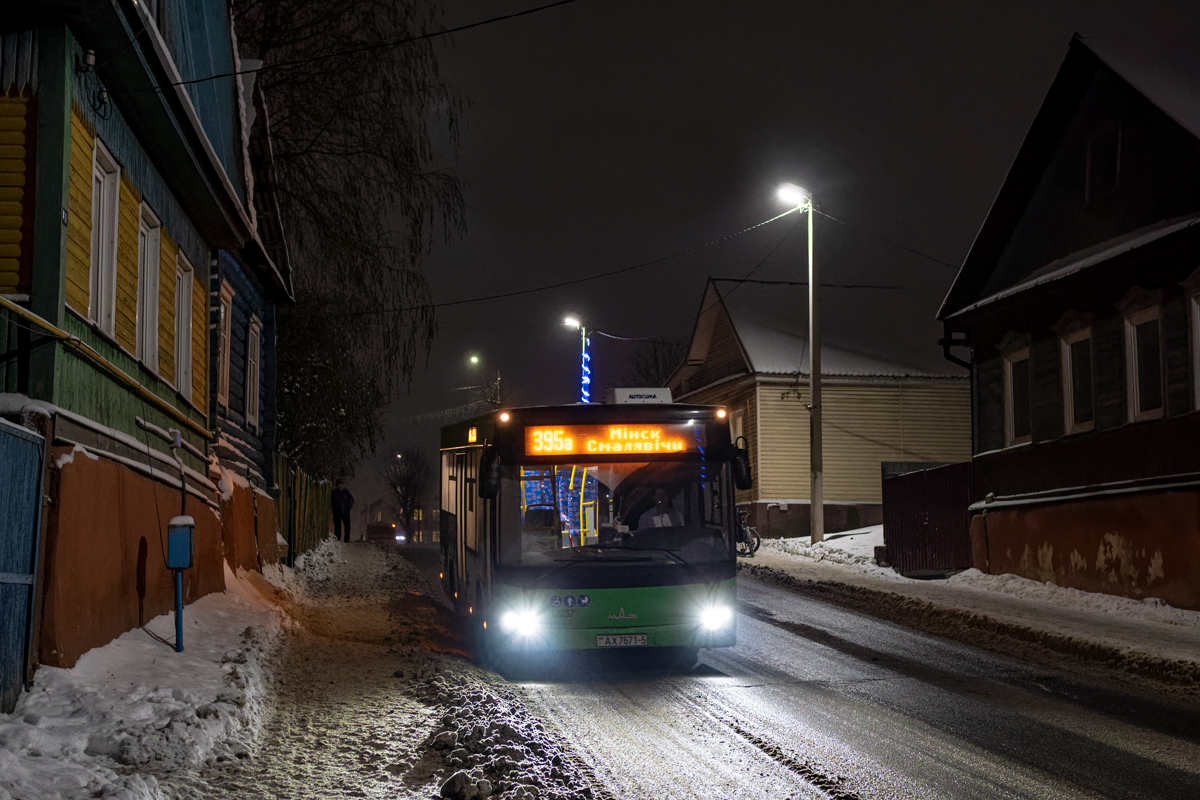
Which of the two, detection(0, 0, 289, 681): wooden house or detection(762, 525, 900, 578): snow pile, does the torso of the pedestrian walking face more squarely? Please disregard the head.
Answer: the wooden house

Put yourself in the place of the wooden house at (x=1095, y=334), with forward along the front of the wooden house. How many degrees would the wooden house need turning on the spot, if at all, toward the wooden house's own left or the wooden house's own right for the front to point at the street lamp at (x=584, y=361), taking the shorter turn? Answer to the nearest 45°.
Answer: approximately 90° to the wooden house's own right

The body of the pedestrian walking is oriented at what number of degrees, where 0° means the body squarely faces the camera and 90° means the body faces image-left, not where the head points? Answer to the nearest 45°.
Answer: approximately 0°

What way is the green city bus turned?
toward the camera

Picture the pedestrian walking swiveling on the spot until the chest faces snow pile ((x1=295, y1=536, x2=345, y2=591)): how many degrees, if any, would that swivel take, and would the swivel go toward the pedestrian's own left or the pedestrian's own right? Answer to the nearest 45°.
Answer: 0° — they already face it

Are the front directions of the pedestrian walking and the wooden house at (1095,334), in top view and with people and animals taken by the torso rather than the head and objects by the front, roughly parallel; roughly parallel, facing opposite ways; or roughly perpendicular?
roughly perpendicular

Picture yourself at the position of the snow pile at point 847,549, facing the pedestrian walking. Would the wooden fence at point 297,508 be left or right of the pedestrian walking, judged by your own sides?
left

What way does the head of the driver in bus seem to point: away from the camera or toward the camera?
toward the camera

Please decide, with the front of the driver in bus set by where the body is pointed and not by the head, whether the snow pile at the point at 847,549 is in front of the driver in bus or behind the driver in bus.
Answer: behind

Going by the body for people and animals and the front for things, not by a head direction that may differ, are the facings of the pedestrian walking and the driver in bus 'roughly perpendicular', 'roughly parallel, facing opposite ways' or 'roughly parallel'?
roughly parallel

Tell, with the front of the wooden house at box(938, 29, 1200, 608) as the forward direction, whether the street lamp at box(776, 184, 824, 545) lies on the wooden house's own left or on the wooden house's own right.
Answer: on the wooden house's own right

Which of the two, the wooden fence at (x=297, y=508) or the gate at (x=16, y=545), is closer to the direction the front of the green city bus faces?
the gate

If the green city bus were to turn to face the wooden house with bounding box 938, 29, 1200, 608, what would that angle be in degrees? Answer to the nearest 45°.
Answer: approximately 135° to its left

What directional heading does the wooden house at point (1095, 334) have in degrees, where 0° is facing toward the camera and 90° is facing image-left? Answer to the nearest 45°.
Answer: approximately 45°
